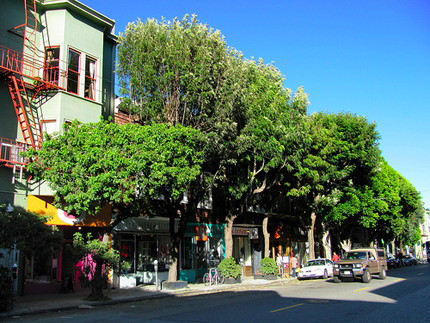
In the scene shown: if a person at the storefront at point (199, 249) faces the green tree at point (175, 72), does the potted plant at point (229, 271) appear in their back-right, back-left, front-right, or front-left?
front-left

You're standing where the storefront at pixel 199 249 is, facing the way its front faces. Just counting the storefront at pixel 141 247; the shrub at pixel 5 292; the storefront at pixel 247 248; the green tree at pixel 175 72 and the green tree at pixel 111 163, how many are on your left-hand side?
1

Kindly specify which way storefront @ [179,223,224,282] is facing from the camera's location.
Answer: facing the viewer and to the right of the viewer

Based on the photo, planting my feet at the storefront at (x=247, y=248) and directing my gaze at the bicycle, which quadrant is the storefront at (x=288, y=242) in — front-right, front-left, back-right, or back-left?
back-left

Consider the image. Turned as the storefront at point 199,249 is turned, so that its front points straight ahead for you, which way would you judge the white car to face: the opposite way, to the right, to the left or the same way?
to the right

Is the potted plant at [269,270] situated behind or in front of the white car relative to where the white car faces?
in front

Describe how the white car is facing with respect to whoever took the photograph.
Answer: facing the viewer and to the left of the viewer

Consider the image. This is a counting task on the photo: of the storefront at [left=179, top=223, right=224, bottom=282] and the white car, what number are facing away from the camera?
0

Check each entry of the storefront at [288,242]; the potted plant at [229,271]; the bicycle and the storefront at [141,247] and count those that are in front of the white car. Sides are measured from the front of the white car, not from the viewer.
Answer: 3

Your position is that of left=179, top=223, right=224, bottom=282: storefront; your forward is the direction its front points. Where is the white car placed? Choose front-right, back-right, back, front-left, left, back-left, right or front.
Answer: front-left

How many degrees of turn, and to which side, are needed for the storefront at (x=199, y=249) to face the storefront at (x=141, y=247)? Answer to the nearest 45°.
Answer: approximately 90° to its right

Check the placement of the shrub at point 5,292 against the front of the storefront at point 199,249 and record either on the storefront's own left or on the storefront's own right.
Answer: on the storefront's own right

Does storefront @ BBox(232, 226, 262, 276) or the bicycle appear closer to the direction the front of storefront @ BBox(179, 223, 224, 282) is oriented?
the bicycle

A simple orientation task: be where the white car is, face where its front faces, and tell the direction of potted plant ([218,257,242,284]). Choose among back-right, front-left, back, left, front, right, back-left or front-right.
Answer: front

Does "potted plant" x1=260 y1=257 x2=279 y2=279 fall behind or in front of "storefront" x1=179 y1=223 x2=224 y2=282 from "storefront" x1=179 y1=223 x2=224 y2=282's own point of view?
in front

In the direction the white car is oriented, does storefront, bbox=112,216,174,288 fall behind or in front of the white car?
in front

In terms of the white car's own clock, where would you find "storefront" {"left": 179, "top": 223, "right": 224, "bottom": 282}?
The storefront is roughly at 1 o'clock from the white car.
